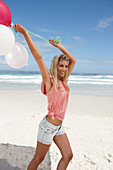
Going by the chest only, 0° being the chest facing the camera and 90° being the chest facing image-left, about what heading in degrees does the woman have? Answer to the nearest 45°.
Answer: approximately 315°
